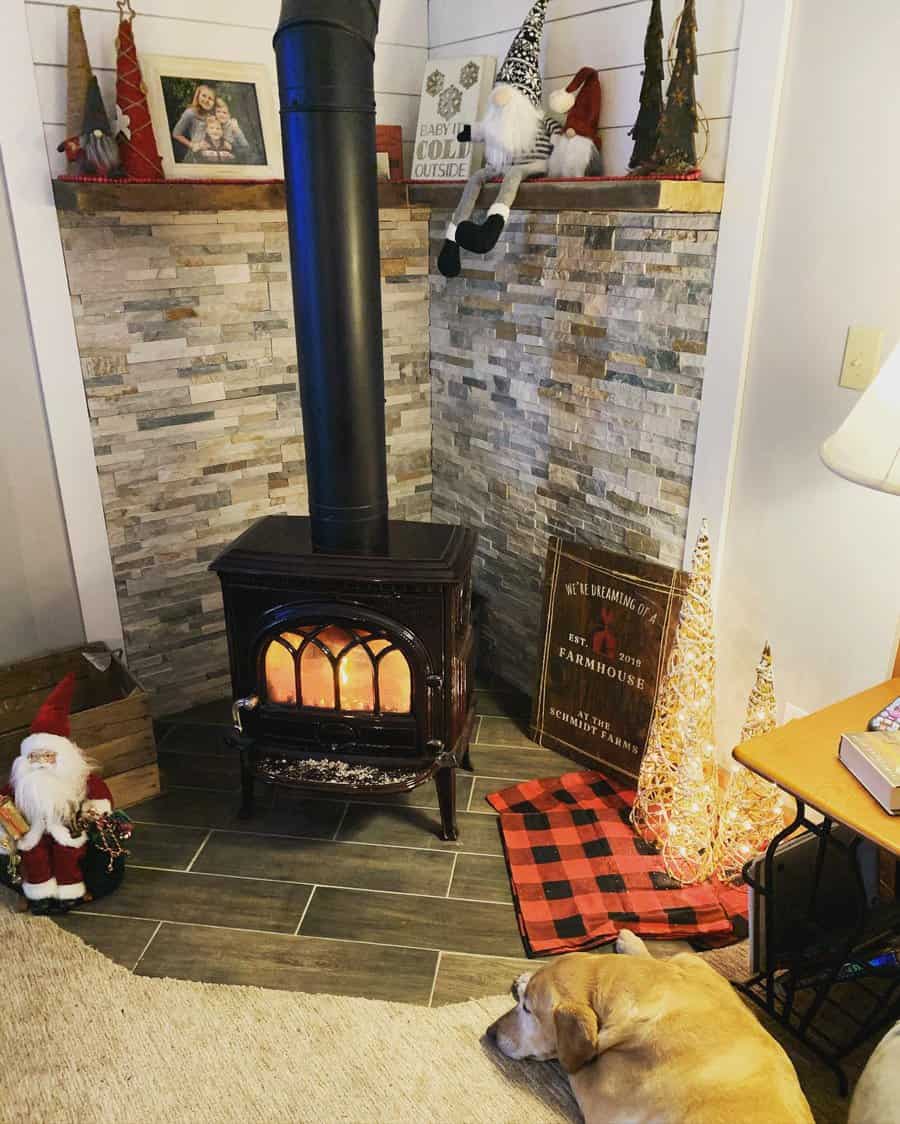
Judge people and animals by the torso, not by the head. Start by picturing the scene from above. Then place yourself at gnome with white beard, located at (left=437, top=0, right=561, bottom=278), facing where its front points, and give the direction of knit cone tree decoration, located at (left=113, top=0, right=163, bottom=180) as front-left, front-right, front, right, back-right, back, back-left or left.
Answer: front-right

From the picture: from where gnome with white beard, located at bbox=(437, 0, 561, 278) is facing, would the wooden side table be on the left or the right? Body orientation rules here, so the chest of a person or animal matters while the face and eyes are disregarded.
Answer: on its left

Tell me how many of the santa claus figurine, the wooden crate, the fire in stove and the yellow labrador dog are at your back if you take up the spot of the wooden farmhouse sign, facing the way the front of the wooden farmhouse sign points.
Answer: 0

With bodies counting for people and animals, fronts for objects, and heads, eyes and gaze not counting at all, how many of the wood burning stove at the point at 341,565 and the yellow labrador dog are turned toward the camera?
1

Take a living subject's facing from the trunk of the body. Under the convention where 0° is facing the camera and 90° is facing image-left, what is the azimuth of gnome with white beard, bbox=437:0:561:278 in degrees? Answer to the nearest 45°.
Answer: approximately 45°

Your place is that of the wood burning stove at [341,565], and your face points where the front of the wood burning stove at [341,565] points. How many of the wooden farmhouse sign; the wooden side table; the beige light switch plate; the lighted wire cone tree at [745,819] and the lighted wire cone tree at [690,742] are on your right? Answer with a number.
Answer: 0

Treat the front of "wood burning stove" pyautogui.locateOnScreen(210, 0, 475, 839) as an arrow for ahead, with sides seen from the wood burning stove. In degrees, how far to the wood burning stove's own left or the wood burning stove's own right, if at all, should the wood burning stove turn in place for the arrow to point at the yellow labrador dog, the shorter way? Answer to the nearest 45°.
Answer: approximately 45° to the wood burning stove's own left

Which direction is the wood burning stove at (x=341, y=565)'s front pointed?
toward the camera

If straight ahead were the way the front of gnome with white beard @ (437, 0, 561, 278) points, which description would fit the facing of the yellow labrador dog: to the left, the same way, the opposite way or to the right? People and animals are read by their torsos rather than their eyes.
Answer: to the right

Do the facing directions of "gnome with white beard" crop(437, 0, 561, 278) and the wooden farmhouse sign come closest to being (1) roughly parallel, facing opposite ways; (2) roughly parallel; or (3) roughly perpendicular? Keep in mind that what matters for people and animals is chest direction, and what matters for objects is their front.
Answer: roughly parallel

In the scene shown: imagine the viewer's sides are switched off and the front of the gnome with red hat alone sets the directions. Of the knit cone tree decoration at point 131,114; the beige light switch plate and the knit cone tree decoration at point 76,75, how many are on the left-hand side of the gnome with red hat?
1

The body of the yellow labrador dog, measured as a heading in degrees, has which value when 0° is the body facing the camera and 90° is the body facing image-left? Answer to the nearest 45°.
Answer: approximately 135°

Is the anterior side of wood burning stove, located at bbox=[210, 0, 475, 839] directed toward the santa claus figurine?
no

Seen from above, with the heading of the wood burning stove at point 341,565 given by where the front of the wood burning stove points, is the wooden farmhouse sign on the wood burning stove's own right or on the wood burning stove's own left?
on the wood burning stove's own left

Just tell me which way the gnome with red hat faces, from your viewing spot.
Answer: facing the viewer and to the left of the viewer
